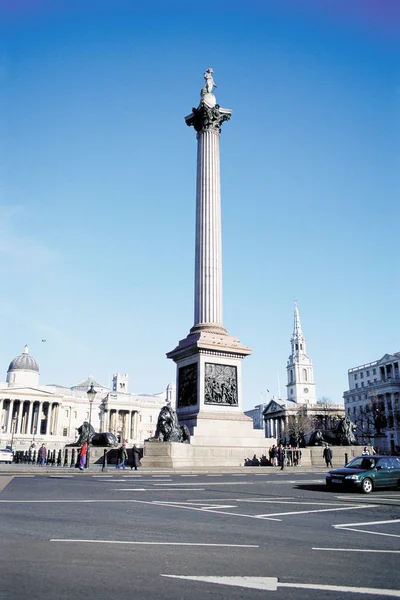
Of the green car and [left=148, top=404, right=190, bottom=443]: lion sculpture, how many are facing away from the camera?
0

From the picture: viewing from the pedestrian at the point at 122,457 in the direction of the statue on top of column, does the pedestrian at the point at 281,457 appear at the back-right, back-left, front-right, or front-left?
front-right

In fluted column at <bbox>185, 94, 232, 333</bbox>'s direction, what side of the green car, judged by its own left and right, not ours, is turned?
right

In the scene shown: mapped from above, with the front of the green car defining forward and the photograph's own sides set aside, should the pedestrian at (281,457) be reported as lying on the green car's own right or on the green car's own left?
on the green car's own right

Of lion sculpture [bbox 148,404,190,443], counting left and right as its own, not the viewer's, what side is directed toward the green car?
left

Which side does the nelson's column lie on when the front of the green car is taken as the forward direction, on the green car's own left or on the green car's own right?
on the green car's own right

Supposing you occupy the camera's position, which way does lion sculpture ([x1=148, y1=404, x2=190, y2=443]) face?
facing the viewer and to the left of the viewer

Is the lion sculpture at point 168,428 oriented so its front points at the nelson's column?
no

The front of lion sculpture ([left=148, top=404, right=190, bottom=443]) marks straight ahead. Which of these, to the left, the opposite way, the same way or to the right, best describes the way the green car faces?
the same way
